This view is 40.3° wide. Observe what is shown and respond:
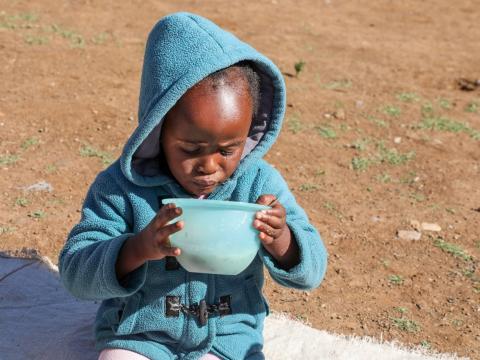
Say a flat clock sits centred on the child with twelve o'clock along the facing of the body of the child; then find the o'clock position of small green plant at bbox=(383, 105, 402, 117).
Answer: The small green plant is roughly at 7 o'clock from the child.

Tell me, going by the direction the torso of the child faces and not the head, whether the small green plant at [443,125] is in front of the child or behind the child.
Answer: behind

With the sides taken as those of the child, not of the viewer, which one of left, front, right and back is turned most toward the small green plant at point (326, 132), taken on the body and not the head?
back

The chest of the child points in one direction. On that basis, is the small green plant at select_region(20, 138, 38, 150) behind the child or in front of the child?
behind

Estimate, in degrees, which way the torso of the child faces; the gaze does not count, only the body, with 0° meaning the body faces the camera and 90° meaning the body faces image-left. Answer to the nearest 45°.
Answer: approximately 0°

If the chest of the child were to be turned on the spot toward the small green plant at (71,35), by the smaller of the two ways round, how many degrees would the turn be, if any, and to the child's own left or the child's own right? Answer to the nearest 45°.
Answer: approximately 180°

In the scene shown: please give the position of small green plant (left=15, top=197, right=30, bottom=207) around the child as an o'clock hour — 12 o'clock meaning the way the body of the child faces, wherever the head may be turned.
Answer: The small green plant is roughly at 5 o'clock from the child.

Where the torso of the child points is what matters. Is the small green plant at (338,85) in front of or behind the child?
behind

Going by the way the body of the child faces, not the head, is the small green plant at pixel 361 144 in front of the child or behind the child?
behind

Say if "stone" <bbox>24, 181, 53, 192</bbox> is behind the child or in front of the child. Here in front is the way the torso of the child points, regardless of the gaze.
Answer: behind

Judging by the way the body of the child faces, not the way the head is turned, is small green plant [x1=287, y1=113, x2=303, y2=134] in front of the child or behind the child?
behind

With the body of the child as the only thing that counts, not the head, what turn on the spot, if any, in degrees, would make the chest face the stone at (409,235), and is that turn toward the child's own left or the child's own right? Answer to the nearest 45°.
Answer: approximately 135° to the child's own left

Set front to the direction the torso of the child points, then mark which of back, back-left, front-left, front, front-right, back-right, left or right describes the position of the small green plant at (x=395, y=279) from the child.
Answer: back-left
